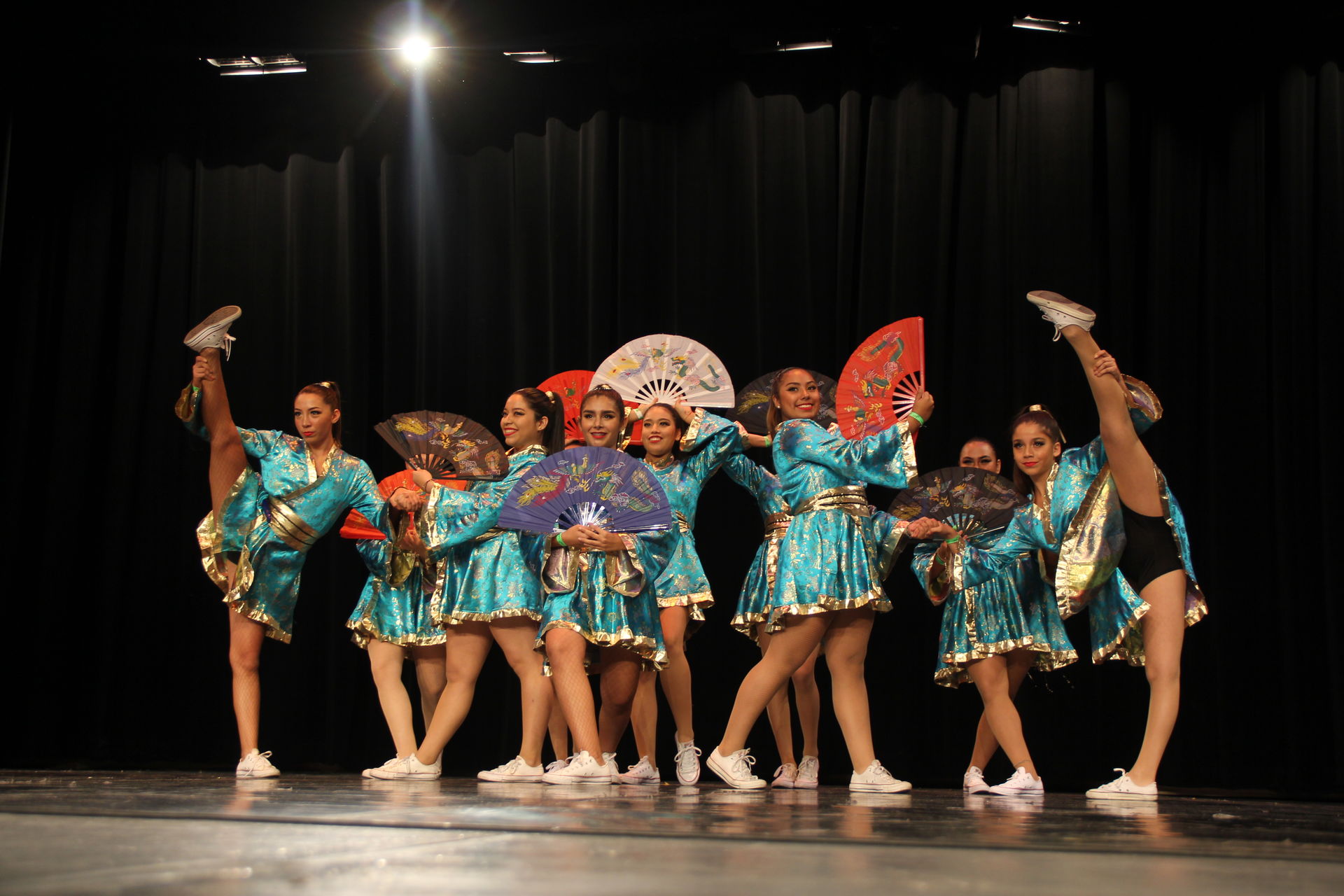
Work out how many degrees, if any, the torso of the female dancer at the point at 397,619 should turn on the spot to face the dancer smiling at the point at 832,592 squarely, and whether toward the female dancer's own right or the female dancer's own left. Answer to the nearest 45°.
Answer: approximately 90° to the female dancer's own left

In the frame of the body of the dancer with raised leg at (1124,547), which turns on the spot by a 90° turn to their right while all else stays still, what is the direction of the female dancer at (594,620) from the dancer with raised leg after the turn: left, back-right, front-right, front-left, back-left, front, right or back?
front-left

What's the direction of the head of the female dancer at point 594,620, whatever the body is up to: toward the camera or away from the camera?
toward the camera

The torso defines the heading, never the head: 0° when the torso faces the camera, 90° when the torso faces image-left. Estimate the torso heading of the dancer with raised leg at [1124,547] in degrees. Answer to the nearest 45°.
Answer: approximately 45°

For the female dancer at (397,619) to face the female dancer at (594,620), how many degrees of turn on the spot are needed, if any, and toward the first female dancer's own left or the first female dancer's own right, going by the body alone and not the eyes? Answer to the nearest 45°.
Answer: approximately 90° to the first female dancer's own left

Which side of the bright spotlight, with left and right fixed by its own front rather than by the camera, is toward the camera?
front
